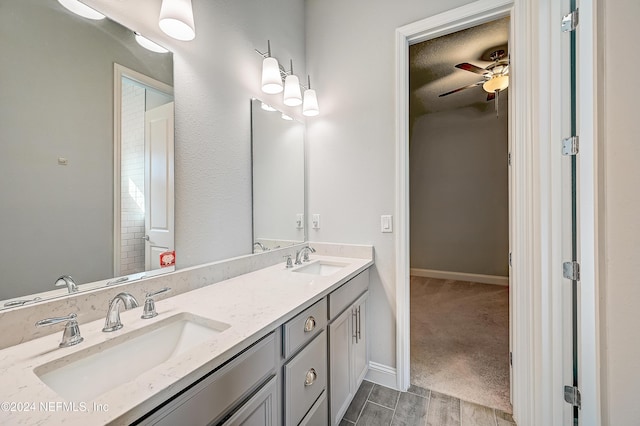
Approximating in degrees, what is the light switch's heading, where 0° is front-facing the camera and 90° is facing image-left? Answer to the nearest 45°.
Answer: approximately 0°

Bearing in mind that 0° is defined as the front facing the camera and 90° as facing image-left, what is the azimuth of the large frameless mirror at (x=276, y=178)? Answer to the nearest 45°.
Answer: approximately 315°

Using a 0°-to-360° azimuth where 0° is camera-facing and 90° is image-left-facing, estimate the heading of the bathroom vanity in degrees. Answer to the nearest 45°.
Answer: approximately 315°

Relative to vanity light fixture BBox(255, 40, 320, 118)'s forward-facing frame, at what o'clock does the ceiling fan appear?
The ceiling fan is roughly at 10 o'clock from the vanity light fixture.
